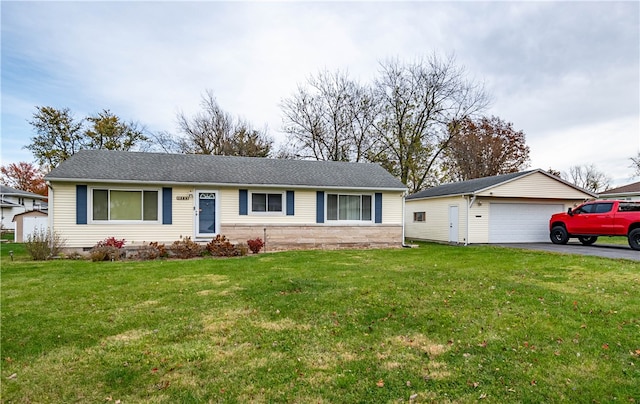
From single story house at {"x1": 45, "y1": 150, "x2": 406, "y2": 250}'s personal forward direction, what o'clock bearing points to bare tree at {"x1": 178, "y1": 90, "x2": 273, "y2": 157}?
The bare tree is roughly at 6 o'clock from the single story house.

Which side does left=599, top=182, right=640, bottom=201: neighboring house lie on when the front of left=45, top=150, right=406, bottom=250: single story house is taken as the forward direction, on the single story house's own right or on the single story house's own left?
on the single story house's own left

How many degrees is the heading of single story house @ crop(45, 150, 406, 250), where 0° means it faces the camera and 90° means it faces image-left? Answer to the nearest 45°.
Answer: approximately 0°

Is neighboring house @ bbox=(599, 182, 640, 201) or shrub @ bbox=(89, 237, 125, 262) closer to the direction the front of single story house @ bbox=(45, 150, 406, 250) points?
the shrub

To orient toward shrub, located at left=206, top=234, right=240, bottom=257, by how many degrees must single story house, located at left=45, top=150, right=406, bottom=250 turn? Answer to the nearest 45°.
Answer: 0° — it already faces it

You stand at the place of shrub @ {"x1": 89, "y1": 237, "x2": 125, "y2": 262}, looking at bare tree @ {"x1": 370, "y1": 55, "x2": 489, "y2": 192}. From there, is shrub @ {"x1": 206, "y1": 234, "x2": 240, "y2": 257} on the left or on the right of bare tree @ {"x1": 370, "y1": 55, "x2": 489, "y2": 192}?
right

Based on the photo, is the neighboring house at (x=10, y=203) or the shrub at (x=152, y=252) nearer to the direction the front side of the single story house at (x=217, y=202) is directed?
the shrub

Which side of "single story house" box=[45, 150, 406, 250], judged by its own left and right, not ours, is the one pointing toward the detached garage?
left
